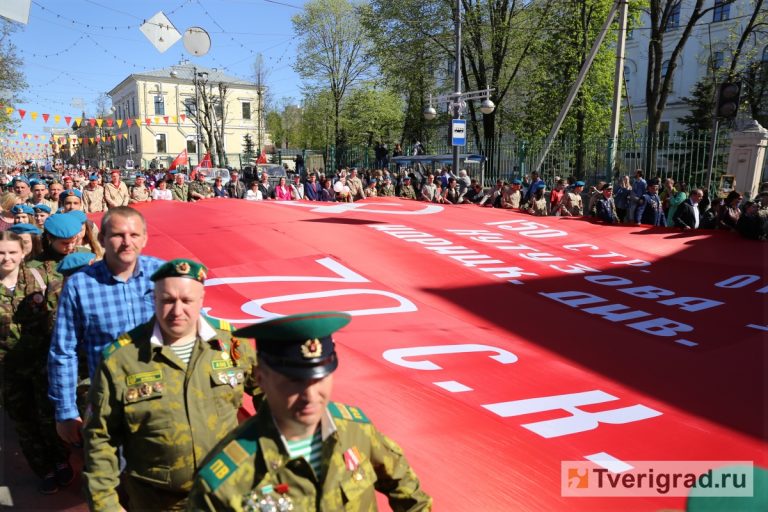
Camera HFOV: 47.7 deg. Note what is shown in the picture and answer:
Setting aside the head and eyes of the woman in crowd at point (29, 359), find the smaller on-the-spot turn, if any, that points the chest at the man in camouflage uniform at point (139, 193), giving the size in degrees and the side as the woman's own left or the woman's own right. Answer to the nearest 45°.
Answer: approximately 180°

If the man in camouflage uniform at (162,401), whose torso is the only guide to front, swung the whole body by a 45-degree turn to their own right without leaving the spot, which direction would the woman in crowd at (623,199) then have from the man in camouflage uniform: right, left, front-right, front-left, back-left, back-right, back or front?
back

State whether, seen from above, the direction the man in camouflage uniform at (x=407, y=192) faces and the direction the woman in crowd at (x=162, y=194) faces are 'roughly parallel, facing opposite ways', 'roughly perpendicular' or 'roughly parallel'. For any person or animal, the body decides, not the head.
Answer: roughly parallel

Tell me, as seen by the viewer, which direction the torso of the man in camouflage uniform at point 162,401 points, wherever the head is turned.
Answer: toward the camera

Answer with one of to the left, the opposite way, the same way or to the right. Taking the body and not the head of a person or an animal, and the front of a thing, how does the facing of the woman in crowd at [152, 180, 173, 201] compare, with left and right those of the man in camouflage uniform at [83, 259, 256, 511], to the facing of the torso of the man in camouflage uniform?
the same way

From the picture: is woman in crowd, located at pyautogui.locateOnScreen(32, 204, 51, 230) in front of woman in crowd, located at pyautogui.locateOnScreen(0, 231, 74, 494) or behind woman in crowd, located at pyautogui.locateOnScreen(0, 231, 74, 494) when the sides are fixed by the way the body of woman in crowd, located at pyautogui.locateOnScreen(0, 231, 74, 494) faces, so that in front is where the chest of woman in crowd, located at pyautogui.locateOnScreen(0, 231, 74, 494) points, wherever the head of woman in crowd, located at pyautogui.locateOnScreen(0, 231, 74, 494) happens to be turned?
behind

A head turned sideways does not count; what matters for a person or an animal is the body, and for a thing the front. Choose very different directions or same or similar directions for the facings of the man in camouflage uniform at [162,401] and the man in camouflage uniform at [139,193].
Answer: same or similar directions

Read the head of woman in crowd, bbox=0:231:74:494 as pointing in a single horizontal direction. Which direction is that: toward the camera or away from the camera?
toward the camera

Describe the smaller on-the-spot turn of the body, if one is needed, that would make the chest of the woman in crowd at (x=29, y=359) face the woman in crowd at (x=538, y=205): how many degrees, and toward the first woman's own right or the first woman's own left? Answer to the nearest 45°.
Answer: approximately 135° to the first woman's own left

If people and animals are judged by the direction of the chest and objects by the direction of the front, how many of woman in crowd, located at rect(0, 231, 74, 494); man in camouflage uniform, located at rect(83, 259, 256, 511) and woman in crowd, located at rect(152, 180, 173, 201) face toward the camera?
3

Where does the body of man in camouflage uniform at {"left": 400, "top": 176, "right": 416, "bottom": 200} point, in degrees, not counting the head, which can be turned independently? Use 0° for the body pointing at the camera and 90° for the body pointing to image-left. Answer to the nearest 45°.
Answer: approximately 0°

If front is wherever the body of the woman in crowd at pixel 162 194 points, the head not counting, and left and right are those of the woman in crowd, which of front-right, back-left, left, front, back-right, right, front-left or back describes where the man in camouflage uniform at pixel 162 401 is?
front

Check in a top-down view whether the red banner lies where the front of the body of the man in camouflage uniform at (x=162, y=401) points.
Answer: no

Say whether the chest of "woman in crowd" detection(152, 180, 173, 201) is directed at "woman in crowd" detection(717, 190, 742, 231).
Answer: no

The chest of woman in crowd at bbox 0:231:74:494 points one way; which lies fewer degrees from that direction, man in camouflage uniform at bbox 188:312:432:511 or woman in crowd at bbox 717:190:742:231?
the man in camouflage uniform

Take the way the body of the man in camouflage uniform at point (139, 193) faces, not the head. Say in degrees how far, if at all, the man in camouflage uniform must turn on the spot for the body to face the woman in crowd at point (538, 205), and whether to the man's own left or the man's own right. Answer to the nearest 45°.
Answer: approximately 90° to the man's own left

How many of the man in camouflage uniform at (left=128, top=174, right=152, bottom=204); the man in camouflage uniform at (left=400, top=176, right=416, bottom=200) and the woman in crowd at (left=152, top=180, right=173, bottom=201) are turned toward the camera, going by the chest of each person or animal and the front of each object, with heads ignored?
3
